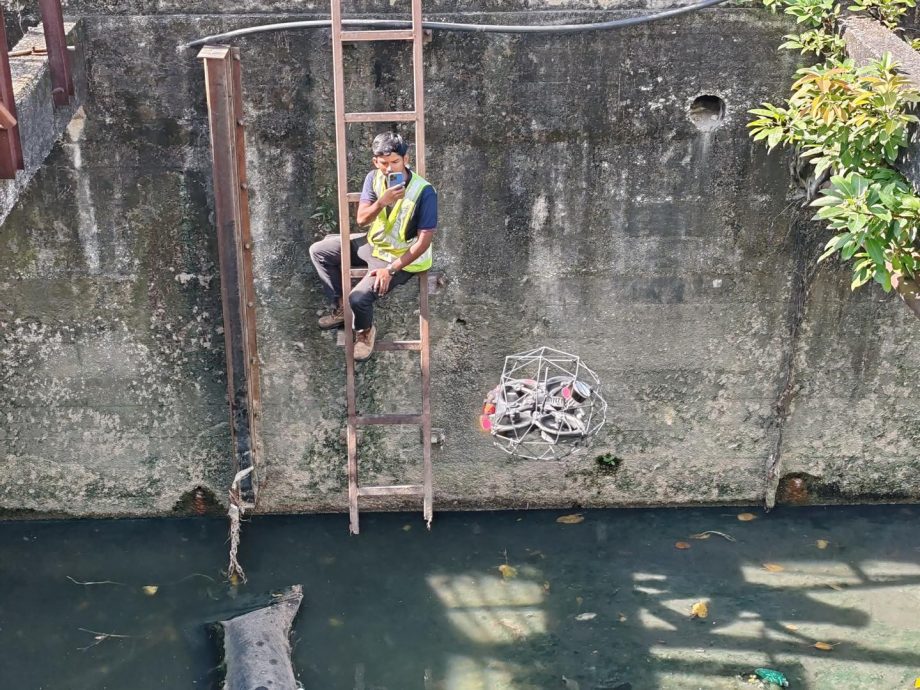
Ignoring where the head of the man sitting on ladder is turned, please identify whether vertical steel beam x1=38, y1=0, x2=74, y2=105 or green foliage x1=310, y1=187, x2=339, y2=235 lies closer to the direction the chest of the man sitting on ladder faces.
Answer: the vertical steel beam

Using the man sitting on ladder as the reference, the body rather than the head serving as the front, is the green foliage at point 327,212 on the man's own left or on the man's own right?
on the man's own right

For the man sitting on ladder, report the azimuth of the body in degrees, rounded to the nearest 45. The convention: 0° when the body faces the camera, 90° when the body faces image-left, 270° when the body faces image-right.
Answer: approximately 45°

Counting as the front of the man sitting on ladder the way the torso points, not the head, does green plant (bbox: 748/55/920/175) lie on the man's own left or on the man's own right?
on the man's own left

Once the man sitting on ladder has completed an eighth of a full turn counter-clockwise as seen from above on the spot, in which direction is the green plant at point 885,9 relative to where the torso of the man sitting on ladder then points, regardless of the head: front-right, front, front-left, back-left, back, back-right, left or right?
left

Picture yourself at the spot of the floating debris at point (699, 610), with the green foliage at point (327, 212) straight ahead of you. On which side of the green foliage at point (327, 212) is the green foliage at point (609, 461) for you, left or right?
right

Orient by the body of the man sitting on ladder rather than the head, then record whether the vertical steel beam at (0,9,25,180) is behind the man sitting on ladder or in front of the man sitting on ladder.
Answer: in front
